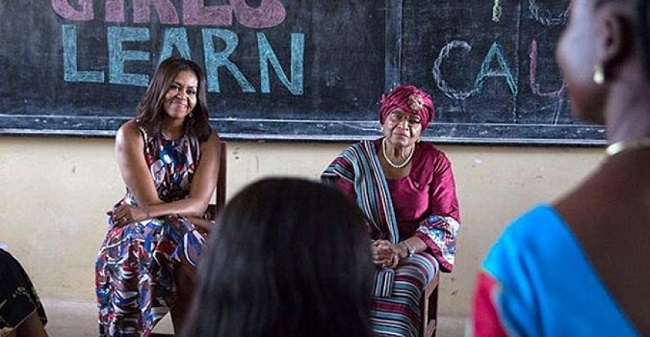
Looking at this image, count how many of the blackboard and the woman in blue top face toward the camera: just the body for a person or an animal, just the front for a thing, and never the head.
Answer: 1

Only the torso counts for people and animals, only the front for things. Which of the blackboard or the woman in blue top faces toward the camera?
the blackboard

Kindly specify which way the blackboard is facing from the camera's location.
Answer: facing the viewer

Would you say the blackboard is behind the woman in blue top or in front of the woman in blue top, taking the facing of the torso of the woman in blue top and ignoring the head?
in front

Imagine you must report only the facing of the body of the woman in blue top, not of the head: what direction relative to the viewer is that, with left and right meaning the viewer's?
facing away from the viewer and to the left of the viewer

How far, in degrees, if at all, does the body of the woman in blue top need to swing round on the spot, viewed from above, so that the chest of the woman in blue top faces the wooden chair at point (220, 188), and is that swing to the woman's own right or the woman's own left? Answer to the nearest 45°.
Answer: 0° — they already face it

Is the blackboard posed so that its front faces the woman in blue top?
yes
